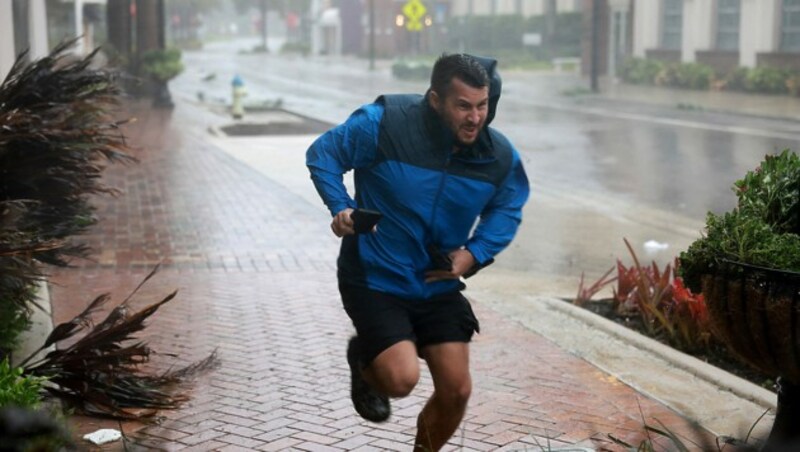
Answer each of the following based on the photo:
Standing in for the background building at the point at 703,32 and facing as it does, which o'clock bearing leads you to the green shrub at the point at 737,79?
The green shrub is roughly at 10 o'clock from the background building.

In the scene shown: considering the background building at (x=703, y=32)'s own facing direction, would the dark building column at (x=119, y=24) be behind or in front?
in front

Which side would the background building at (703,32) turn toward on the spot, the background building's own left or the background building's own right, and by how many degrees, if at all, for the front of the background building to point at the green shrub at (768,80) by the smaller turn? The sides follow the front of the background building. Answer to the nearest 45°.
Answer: approximately 45° to the background building's own left

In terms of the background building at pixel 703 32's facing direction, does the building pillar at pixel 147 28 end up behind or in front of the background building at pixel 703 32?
in front

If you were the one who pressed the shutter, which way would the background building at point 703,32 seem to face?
facing the viewer and to the left of the viewer

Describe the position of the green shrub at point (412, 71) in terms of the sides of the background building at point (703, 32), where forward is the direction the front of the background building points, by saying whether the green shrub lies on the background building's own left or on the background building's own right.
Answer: on the background building's own right

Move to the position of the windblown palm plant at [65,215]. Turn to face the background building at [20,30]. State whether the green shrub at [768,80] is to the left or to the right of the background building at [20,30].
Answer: right

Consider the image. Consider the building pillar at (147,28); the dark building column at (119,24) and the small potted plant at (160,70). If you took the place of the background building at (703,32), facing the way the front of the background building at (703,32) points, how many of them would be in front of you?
3

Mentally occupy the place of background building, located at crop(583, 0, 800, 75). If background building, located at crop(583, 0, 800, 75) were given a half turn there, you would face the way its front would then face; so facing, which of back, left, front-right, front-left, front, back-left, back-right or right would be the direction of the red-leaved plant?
back-right

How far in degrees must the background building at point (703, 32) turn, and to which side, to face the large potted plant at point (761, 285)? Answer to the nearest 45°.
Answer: approximately 45° to its left

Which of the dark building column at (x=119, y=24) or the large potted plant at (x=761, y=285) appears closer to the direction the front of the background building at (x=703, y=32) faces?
the dark building column

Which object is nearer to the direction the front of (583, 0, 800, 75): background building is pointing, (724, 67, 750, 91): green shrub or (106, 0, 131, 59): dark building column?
the dark building column

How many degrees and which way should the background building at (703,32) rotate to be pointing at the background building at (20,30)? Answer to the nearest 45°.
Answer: approximately 45° to its left

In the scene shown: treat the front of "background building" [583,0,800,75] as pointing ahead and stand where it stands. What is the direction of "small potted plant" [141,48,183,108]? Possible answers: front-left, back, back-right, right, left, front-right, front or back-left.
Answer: front
